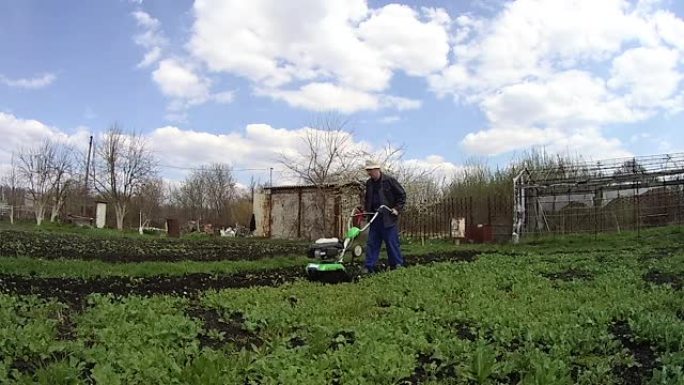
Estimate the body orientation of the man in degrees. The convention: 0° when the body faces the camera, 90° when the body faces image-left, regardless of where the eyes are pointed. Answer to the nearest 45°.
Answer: approximately 45°

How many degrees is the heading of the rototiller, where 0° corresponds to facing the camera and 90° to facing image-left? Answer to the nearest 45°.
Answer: approximately 45°

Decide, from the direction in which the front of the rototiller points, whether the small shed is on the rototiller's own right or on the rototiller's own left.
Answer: on the rototiller's own right

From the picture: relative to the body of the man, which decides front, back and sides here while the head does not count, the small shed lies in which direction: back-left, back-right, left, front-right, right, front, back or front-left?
back-right
